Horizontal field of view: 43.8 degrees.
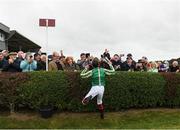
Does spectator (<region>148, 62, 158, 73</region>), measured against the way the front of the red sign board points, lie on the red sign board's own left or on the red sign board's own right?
on the red sign board's own left

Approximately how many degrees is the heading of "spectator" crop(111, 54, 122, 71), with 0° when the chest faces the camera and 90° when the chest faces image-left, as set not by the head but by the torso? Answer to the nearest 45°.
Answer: approximately 45°

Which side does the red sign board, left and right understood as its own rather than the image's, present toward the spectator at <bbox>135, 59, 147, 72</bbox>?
left

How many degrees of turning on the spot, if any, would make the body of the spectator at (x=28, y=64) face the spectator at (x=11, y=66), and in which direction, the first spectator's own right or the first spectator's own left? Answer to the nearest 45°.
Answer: approximately 135° to the first spectator's own right

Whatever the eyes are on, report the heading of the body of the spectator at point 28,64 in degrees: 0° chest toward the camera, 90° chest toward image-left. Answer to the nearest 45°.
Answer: approximately 315°

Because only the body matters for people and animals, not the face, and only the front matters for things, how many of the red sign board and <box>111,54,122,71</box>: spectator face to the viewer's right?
0

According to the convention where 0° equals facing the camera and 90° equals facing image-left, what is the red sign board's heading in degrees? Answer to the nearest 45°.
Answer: approximately 0°
